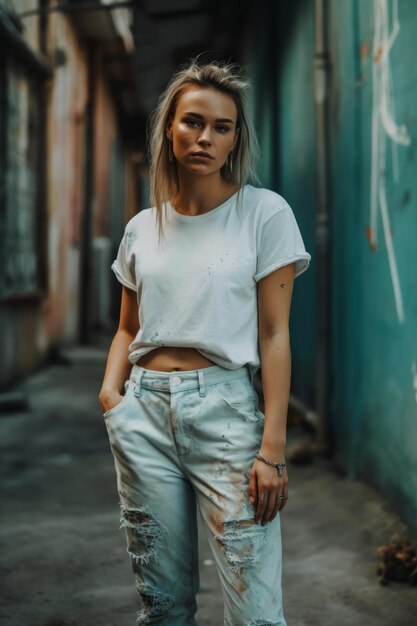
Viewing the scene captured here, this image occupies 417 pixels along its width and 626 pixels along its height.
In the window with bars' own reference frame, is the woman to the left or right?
on its right

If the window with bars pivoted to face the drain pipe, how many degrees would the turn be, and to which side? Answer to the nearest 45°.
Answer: approximately 45° to its right

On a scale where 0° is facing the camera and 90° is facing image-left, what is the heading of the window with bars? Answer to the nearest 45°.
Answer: approximately 270°
